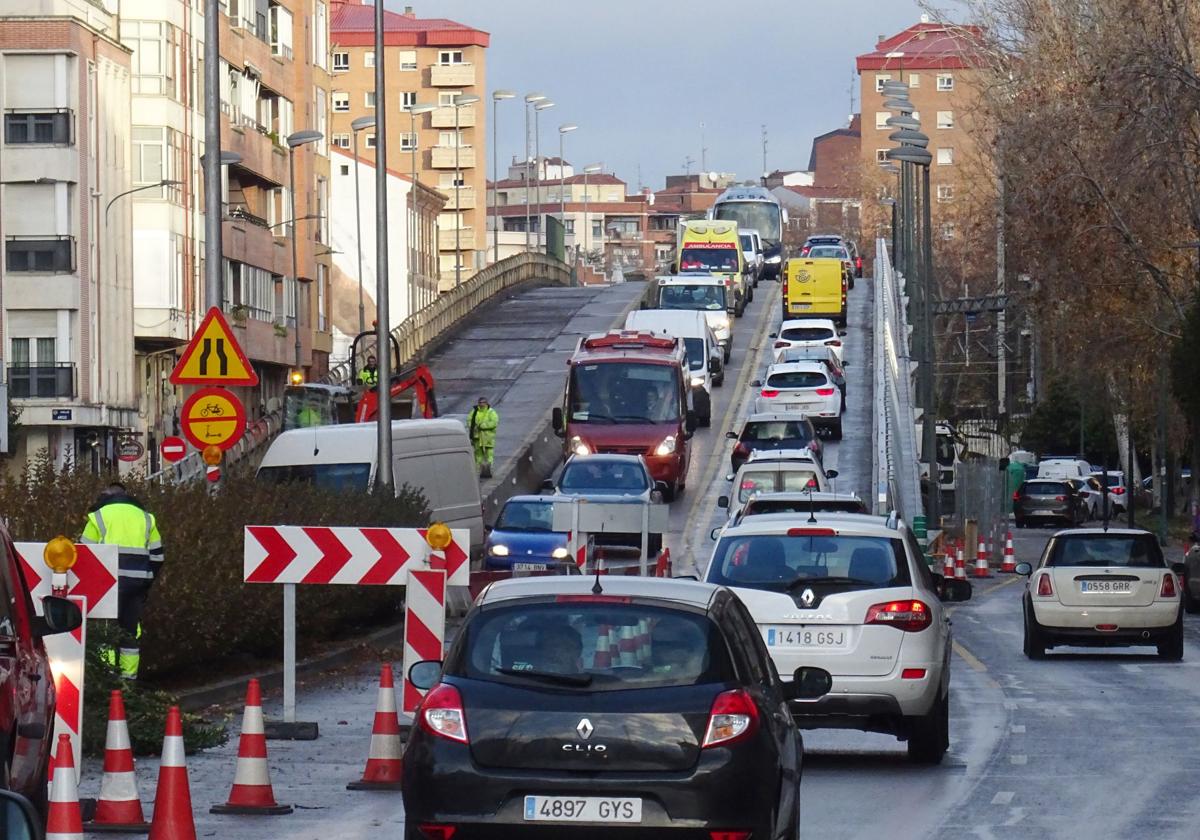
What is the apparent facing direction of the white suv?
away from the camera

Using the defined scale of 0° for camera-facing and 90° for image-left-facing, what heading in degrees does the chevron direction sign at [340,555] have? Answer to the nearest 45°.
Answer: approximately 0°

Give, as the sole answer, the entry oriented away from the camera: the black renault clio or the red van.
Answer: the black renault clio

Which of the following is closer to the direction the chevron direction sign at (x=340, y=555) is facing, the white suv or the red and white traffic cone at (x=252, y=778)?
the red and white traffic cone

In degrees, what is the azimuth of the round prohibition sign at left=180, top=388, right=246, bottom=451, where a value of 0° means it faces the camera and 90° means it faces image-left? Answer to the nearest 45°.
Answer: approximately 0°

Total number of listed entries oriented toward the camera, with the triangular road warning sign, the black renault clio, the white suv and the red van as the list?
2

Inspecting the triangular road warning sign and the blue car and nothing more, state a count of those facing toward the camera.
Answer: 2

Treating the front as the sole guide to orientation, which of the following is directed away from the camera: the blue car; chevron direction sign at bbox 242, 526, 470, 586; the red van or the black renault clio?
the black renault clio

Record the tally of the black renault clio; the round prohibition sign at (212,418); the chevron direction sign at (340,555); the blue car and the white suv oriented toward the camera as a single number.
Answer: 3

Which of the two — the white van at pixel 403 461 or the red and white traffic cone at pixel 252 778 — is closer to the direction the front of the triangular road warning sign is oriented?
the red and white traffic cone

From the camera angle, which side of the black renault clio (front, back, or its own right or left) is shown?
back

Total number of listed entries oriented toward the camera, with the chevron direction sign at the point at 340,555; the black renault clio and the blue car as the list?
2

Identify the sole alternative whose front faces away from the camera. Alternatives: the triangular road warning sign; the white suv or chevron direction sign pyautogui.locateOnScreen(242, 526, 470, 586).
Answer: the white suv

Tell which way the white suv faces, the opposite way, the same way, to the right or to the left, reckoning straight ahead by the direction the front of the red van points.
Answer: the opposite way
